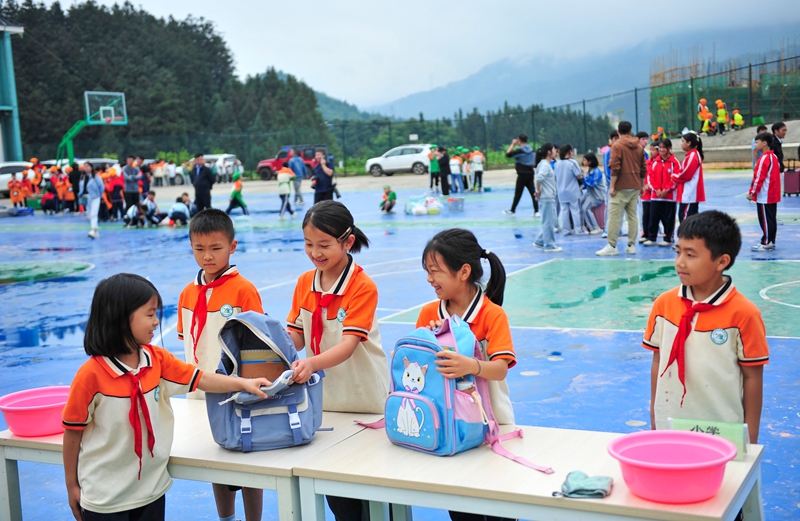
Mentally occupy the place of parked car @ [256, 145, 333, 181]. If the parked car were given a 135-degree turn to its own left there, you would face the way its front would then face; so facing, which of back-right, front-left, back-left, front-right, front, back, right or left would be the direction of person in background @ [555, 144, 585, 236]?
front-right

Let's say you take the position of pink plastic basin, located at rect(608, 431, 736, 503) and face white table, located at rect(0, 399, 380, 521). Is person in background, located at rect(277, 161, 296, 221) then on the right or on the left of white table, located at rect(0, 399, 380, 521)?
right

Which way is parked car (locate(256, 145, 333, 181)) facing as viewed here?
to the viewer's left

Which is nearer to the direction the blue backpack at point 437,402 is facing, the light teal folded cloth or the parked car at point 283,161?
the light teal folded cloth

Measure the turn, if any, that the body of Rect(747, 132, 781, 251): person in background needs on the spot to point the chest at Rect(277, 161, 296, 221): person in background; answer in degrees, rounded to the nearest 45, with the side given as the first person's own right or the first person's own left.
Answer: approximately 45° to the first person's own right

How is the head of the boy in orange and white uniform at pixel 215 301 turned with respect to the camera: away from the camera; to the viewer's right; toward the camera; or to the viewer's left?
toward the camera

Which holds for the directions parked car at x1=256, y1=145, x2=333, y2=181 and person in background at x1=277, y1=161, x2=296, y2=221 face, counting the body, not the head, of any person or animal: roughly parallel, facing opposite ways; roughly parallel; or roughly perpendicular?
roughly perpendicular

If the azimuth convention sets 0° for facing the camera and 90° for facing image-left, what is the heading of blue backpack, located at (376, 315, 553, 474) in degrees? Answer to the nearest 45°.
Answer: approximately 45°

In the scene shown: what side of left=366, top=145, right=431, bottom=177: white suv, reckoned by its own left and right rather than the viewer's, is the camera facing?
left

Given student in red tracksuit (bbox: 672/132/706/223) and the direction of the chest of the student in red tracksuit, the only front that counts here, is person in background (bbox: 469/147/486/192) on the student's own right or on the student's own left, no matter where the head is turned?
on the student's own right

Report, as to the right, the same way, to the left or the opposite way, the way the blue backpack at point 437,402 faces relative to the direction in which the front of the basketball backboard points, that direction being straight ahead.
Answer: to the right

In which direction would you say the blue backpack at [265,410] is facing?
toward the camera
